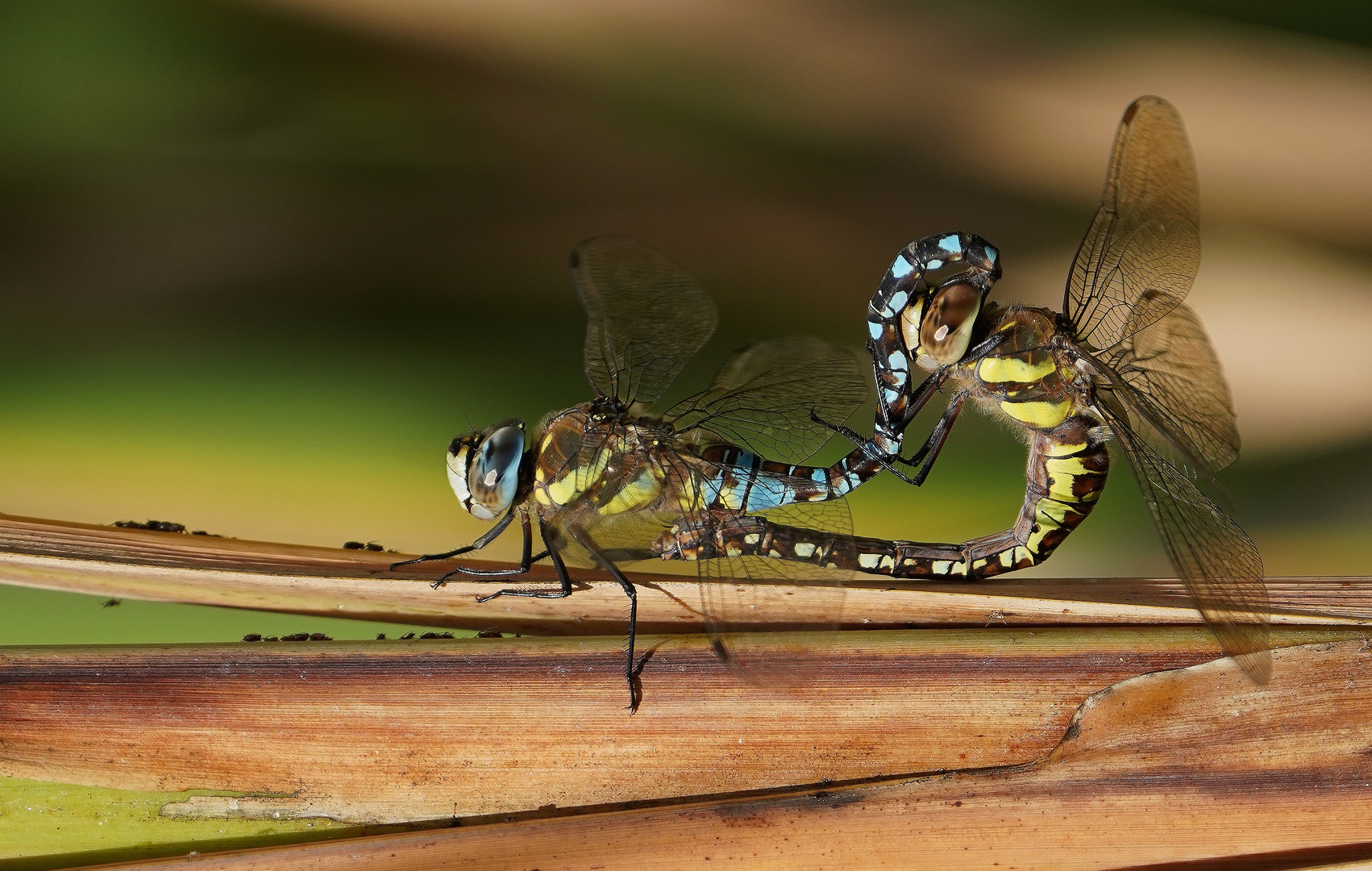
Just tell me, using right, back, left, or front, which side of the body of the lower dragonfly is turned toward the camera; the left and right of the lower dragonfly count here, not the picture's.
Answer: left

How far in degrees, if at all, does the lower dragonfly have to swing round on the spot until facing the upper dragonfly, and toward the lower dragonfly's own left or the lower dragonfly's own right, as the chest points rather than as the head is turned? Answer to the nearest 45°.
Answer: approximately 180°

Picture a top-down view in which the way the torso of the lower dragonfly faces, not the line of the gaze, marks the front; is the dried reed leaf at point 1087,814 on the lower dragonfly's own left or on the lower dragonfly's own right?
on the lower dragonfly's own left
